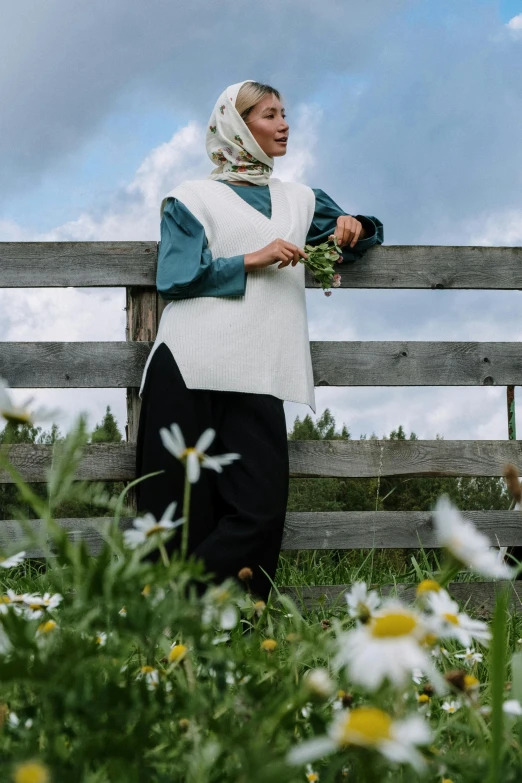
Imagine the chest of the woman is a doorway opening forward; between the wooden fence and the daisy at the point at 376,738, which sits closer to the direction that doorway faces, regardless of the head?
the daisy

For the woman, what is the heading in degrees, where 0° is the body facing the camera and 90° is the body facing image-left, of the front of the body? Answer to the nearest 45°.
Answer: approximately 315°

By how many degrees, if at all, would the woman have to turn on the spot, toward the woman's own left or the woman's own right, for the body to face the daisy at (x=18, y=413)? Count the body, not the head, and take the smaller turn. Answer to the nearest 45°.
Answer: approximately 45° to the woman's own right

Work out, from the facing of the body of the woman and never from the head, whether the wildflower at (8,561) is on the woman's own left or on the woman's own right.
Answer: on the woman's own right

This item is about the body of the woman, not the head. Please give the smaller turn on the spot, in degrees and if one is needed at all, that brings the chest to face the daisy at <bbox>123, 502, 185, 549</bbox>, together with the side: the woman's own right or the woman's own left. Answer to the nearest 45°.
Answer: approximately 45° to the woman's own right

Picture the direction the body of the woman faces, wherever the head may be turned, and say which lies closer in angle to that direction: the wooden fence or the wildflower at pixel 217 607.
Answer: the wildflower
